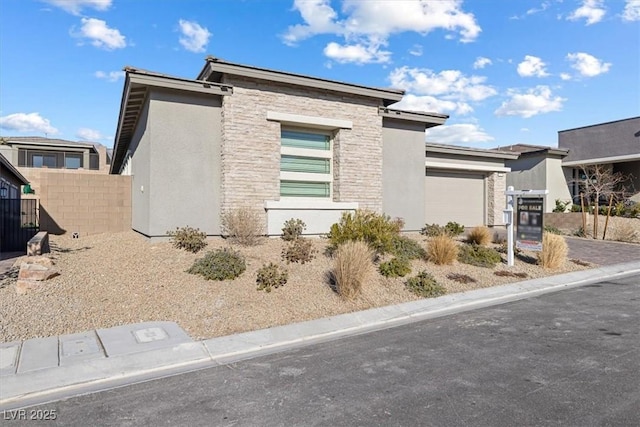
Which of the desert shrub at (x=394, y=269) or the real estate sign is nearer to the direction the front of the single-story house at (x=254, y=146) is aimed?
the desert shrub

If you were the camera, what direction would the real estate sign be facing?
facing the viewer

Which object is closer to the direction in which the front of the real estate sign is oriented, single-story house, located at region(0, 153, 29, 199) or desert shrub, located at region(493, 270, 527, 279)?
the desert shrub

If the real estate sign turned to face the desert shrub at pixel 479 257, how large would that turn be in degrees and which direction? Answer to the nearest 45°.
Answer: approximately 45° to its right

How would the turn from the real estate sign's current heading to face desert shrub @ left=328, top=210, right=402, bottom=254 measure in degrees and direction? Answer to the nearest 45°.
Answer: approximately 45° to its right

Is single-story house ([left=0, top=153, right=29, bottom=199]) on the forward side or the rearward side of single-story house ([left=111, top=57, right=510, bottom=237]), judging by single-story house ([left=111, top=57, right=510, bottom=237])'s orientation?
on the rearward side

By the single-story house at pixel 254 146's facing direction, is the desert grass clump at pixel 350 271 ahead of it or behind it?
ahead

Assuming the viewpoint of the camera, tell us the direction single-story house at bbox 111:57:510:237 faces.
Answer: facing the viewer and to the right of the viewer

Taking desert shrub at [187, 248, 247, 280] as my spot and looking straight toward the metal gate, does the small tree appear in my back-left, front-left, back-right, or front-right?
back-right

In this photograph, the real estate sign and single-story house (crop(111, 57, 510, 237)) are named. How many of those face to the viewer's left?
0

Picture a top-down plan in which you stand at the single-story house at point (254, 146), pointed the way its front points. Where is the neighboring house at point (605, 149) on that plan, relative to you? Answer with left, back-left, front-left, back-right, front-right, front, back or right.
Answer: left

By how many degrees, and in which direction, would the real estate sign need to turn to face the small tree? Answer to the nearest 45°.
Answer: approximately 180°

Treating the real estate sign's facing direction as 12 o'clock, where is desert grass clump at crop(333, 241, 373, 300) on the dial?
The desert grass clump is roughly at 1 o'clock from the real estate sign.
